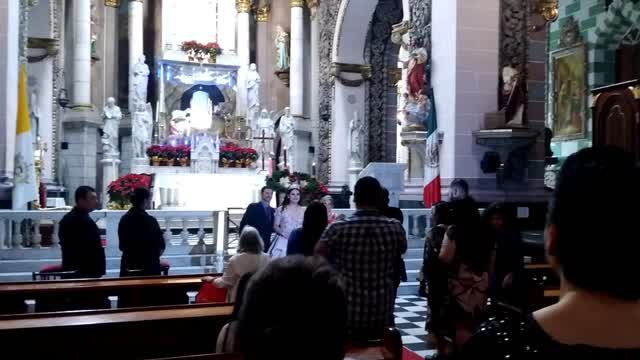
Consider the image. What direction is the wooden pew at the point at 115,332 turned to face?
away from the camera

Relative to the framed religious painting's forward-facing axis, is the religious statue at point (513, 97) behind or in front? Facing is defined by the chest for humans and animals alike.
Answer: in front

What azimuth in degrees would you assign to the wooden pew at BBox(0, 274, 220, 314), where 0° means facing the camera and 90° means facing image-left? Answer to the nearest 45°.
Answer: approximately 180°

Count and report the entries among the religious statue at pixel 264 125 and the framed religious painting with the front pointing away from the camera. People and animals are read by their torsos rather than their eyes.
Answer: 0

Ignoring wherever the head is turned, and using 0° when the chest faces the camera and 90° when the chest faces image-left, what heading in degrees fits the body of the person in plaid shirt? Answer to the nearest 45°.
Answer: approximately 180°

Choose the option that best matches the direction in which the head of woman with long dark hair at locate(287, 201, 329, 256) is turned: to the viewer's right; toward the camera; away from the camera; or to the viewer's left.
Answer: away from the camera

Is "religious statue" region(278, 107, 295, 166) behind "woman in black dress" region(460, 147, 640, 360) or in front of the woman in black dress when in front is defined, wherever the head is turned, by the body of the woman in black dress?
in front

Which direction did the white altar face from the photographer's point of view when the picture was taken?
facing the viewer

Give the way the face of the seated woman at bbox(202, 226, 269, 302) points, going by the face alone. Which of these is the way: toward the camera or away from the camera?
away from the camera

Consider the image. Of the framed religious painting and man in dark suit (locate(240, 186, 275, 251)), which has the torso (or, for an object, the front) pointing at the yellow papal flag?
the framed religious painting

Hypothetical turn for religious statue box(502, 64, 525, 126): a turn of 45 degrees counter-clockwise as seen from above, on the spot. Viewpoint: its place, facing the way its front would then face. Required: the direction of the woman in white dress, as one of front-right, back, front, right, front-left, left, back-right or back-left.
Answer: front-right

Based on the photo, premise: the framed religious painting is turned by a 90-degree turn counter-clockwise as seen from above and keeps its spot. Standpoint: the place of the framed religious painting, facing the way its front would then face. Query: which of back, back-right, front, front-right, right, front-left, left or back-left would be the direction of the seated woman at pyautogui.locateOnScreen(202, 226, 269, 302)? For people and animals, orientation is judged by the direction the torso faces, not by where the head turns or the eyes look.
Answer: front-right

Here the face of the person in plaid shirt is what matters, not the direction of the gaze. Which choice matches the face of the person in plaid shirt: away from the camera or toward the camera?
away from the camera

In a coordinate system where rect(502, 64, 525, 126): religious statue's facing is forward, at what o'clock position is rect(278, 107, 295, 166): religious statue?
rect(278, 107, 295, 166): religious statue is roughly at 3 o'clock from rect(502, 64, 525, 126): religious statue.

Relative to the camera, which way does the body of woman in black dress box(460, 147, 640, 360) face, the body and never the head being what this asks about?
away from the camera

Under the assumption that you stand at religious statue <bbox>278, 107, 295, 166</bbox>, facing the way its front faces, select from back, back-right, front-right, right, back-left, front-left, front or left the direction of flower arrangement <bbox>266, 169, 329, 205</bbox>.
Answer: front-left

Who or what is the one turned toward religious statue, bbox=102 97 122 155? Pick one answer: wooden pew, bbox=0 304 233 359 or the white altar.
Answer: the wooden pew
